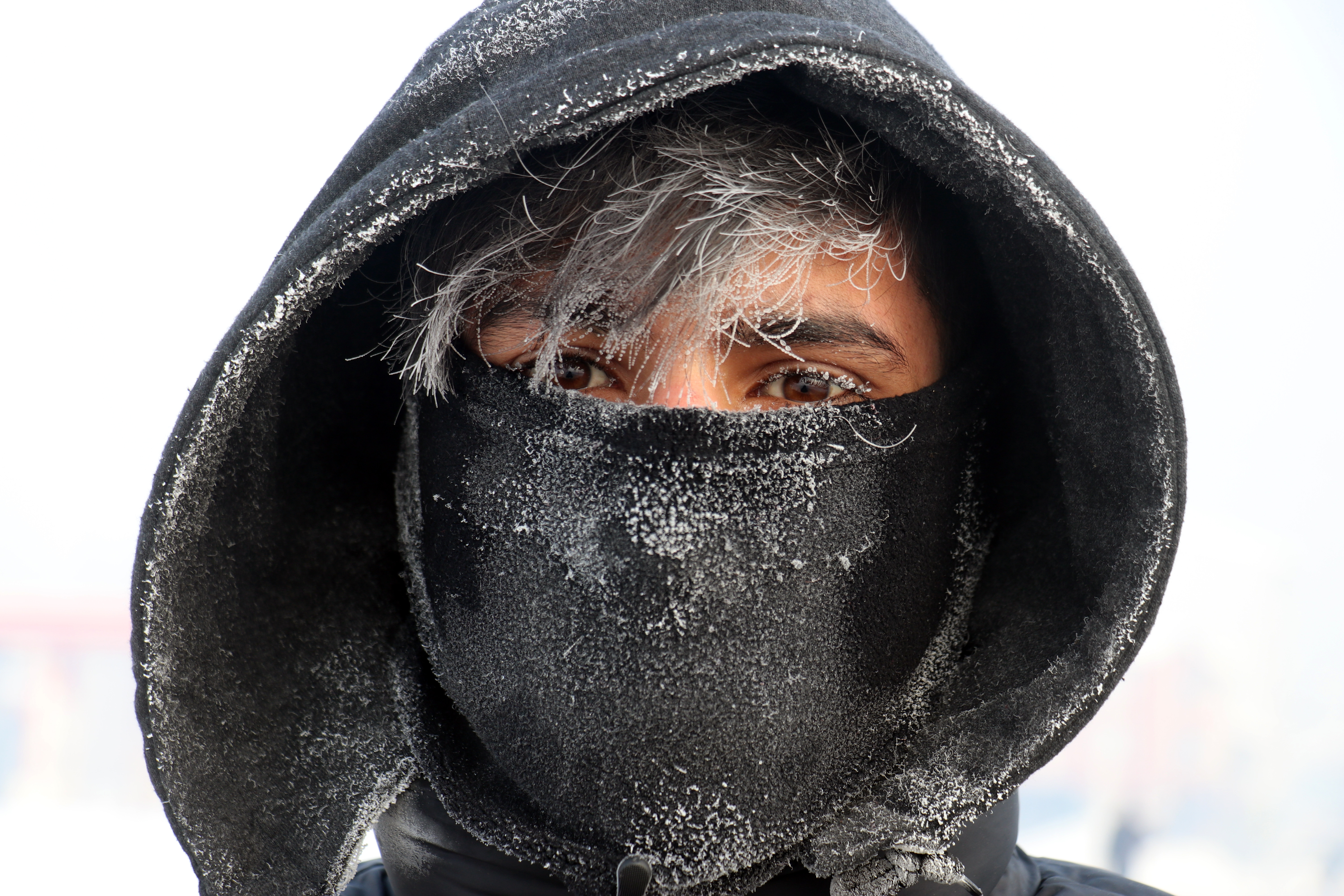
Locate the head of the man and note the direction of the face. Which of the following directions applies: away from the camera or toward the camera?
toward the camera

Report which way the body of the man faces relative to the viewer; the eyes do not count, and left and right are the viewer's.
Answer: facing the viewer
